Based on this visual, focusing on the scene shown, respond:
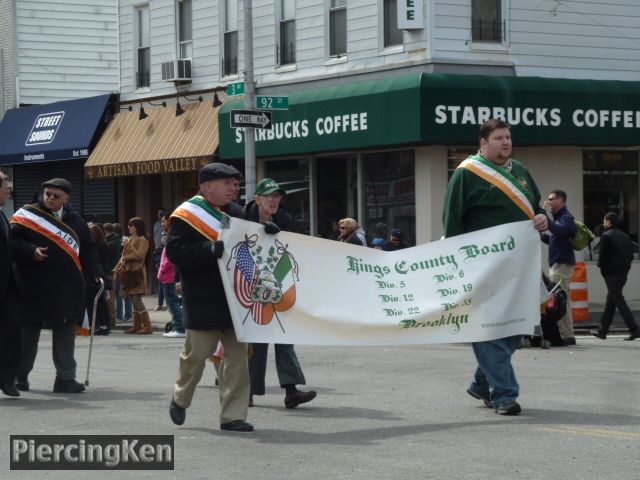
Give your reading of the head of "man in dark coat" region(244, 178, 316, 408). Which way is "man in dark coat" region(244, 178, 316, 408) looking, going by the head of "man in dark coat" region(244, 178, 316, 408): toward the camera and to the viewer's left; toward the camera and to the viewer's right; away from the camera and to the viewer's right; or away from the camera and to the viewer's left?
toward the camera and to the viewer's right

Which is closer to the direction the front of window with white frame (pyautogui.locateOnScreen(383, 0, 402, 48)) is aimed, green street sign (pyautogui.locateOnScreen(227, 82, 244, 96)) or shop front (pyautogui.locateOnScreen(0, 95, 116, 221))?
the green street sign

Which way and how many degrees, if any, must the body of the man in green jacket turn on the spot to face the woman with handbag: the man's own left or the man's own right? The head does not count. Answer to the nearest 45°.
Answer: approximately 180°

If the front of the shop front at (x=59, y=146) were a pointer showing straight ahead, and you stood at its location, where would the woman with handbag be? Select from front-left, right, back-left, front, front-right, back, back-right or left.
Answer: front-left

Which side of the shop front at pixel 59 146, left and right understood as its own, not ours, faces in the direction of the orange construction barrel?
left

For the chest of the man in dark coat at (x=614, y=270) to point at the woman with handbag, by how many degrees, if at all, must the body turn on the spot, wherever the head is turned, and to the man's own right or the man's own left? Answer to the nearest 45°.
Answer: approximately 45° to the man's own left
